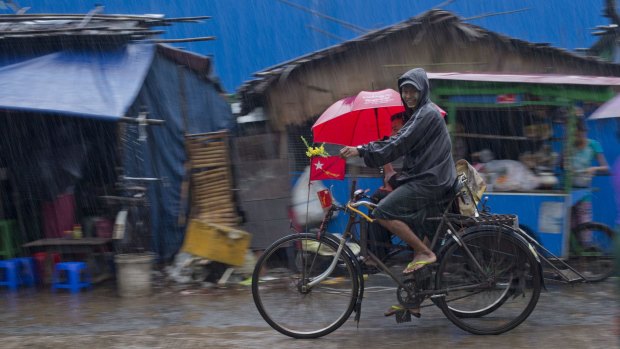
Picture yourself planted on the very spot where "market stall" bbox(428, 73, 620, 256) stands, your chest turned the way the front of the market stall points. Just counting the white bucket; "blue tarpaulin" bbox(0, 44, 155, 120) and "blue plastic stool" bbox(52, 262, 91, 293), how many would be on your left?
0

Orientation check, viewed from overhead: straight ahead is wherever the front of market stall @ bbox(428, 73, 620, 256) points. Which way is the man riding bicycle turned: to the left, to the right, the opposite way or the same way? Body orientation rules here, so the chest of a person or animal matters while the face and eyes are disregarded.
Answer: to the right

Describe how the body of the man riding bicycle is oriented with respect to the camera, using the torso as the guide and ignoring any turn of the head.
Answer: to the viewer's left

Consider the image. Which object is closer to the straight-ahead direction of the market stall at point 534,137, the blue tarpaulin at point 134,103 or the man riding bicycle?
the man riding bicycle

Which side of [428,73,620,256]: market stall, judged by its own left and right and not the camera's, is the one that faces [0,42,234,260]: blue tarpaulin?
right

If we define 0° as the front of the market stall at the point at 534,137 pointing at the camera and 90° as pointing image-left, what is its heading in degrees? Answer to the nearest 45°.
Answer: approximately 0°

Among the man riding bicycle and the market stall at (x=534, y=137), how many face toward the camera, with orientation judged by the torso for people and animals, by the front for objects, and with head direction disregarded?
1

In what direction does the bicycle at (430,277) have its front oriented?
to the viewer's left

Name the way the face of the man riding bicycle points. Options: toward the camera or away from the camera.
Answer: toward the camera

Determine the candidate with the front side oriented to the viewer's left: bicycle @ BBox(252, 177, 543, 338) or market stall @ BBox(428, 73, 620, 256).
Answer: the bicycle

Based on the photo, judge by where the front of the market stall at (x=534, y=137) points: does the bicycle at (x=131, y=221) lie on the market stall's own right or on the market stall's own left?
on the market stall's own right

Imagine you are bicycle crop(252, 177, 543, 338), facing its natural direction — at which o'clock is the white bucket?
The white bucket is roughly at 1 o'clock from the bicycle.

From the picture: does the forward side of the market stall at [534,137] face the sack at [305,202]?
no

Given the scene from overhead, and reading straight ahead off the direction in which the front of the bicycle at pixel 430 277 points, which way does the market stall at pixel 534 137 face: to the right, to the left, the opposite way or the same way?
to the left

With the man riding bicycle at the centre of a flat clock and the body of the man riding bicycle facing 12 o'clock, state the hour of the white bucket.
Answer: The white bucket is roughly at 1 o'clock from the man riding bicycle.

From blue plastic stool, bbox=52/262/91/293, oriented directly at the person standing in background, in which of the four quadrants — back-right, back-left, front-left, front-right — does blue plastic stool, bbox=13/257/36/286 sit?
back-left

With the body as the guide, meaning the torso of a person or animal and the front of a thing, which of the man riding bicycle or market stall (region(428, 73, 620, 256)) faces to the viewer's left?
the man riding bicycle

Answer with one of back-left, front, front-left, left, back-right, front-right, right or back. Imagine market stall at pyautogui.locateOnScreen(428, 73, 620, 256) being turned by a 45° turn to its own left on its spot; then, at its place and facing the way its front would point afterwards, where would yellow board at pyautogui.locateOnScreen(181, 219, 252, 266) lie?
back-right

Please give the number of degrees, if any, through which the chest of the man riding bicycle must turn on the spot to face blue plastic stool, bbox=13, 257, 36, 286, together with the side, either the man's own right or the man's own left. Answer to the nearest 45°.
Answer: approximately 45° to the man's own right

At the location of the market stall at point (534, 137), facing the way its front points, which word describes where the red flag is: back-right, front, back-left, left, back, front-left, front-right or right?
front-right
